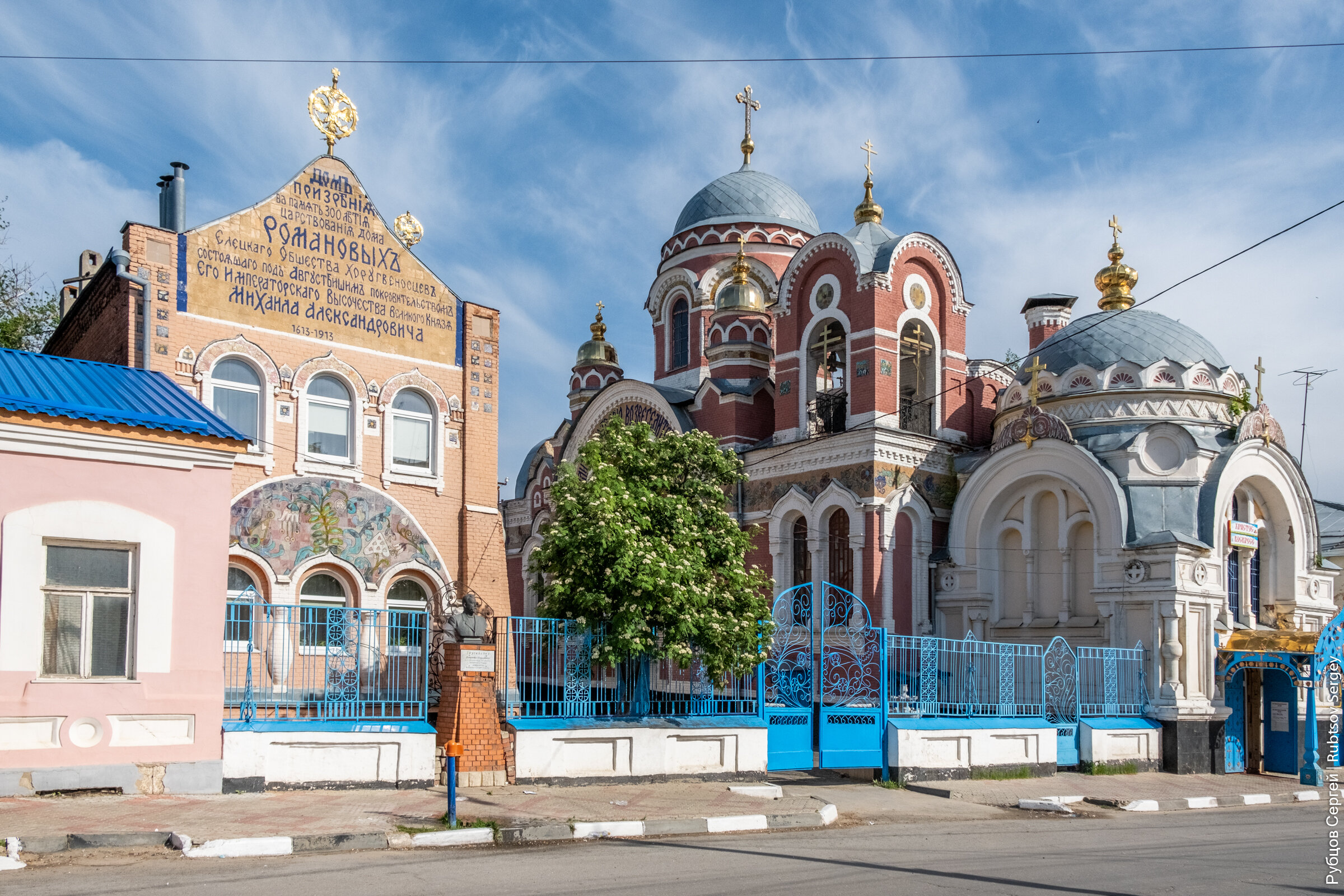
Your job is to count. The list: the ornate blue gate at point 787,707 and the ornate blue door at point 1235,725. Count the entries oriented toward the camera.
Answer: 2

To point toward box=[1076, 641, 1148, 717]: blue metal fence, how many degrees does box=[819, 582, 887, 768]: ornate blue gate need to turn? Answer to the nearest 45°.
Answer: approximately 135° to its left

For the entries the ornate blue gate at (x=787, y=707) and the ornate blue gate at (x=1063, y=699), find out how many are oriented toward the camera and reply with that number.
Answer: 2

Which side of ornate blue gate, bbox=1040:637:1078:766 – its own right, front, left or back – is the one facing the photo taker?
front

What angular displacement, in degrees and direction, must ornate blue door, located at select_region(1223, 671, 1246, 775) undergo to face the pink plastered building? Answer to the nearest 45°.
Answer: approximately 45° to its right

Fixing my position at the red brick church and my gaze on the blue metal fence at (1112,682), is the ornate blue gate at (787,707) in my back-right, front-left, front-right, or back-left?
front-right

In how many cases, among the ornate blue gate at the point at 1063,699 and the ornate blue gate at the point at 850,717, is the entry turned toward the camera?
2

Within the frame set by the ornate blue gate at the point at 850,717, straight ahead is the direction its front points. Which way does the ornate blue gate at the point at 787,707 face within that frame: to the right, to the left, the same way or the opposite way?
the same way

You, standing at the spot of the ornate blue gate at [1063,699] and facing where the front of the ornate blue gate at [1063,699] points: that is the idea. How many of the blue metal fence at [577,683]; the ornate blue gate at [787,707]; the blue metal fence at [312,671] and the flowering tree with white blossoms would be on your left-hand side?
0

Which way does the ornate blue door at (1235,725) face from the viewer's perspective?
toward the camera

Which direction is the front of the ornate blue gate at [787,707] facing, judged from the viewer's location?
facing the viewer

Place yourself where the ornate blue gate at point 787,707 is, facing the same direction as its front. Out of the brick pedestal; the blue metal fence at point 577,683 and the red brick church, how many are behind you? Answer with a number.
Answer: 1

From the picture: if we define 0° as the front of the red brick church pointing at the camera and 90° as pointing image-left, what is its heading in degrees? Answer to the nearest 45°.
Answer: approximately 315°
